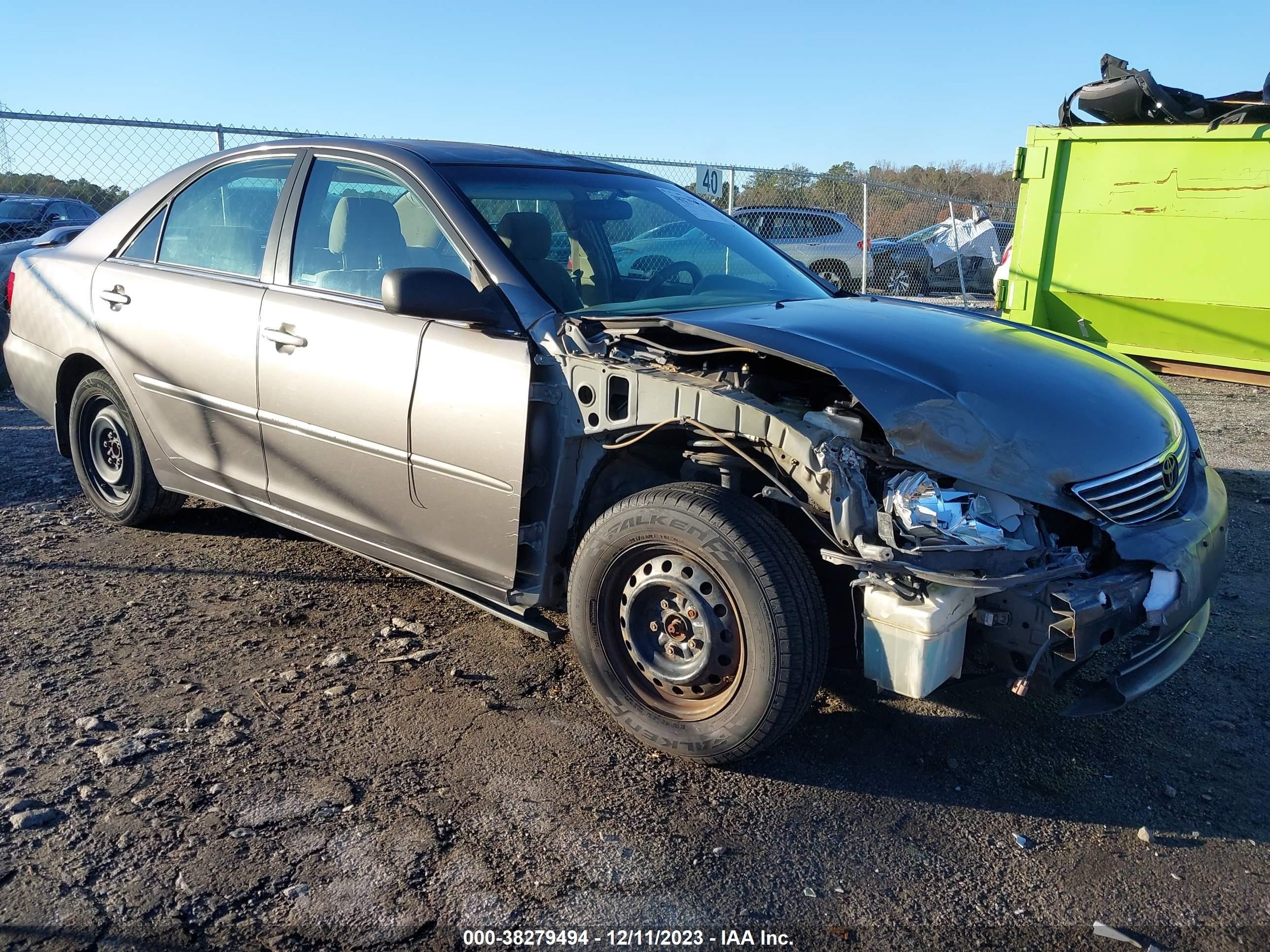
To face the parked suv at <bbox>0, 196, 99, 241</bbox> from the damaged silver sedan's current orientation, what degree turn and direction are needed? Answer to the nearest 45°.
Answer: approximately 180°

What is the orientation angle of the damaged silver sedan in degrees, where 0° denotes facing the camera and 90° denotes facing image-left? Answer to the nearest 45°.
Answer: approximately 315°
